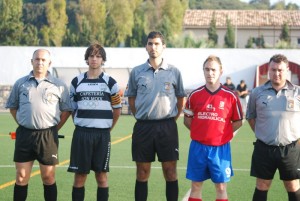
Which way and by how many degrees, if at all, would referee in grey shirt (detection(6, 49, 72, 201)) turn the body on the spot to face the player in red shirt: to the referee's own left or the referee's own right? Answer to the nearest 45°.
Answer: approximately 90° to the referee's own left

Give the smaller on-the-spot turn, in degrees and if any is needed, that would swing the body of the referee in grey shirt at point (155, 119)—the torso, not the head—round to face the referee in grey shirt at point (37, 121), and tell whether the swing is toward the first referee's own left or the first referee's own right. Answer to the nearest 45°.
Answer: approximately 90° to the first referee's own right

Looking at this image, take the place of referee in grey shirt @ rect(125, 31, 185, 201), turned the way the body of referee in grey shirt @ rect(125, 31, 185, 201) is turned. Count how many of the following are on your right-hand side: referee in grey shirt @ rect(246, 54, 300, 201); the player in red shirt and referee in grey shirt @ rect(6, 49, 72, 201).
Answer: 1

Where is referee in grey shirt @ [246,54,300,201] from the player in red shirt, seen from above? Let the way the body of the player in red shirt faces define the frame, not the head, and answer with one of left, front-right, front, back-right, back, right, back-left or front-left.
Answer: left

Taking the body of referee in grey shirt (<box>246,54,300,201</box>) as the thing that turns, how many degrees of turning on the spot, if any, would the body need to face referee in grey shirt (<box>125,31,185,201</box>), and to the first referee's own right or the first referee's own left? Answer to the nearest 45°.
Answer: approximately 90° to the first referee's own right

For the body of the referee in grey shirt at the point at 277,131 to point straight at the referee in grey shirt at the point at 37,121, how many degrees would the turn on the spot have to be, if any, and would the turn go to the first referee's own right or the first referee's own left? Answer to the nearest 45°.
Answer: approximately 90° to the first referee's own right

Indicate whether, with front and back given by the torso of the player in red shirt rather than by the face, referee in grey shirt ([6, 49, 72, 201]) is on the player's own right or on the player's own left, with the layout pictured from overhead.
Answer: on the player's own right

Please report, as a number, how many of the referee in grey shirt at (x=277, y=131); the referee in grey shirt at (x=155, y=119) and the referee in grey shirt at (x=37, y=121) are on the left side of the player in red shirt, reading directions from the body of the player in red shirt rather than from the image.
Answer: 1
